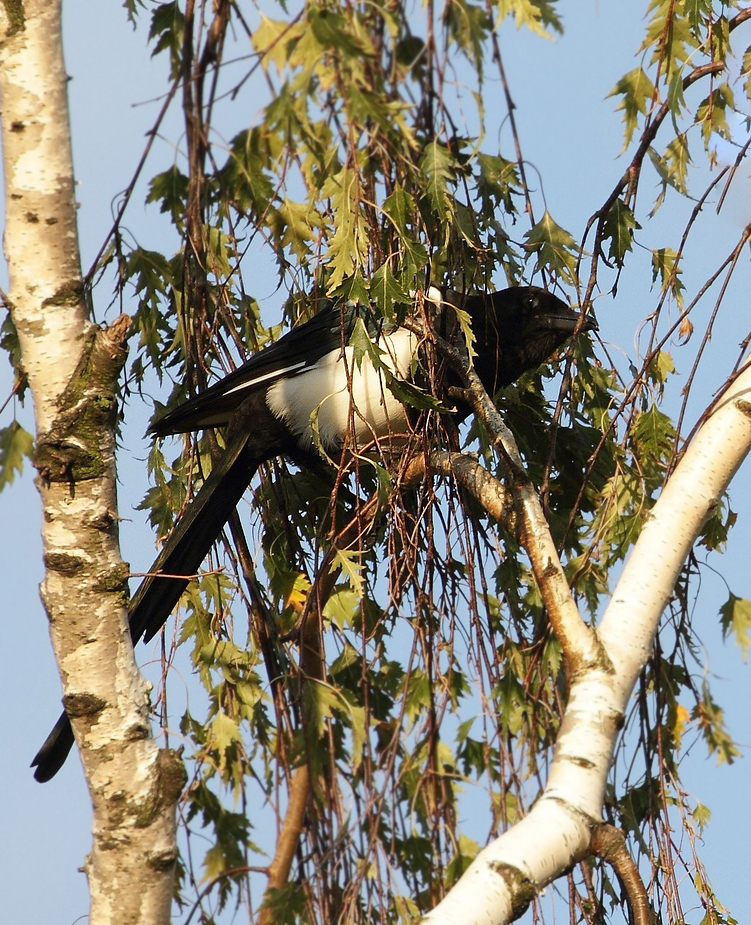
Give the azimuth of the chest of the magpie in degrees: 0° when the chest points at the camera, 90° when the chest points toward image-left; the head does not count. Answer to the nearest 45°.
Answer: approximately 270°

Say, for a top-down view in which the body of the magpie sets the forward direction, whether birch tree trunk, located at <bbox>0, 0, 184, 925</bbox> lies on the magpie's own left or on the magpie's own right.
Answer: on the magpie's own right
